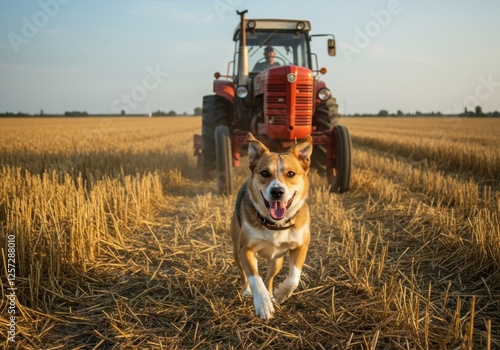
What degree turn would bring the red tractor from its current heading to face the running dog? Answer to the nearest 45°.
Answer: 0° — it already faces it

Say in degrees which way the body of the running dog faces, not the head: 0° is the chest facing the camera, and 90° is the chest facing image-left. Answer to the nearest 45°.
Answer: approximately 0°

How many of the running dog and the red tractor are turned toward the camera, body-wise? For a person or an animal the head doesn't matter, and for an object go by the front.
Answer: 2

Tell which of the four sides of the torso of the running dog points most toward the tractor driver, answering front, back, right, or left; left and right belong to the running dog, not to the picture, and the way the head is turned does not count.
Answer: back

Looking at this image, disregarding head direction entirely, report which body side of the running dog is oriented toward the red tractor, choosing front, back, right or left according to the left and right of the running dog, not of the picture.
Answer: back
